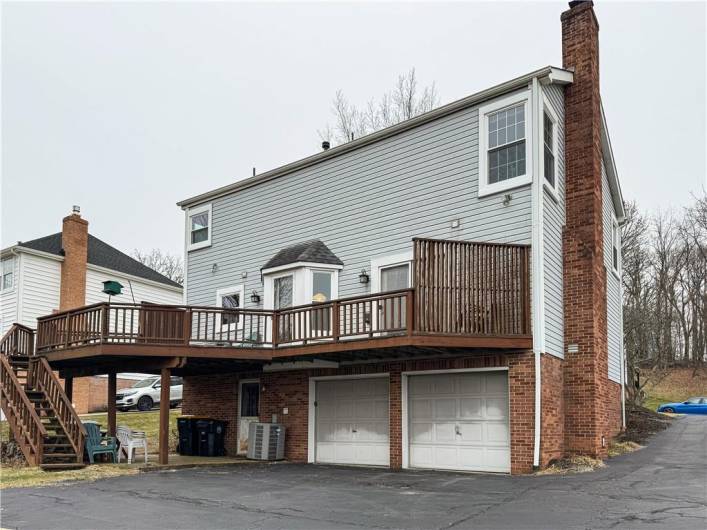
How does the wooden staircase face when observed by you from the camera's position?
facing the viewer and to the right of the viewer

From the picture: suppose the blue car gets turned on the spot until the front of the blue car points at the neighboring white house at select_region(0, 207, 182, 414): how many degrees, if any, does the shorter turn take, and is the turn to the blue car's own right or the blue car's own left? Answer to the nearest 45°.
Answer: approximately 45° to the blue car's own left

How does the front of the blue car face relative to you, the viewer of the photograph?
facing to the left of the viewer

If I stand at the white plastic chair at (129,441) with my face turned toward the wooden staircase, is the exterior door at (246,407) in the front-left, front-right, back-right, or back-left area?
back-right

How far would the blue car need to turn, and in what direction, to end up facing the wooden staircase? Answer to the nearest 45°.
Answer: approximately 45° to its left

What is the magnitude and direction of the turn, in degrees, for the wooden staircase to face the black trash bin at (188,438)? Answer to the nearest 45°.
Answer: approximately 90° to its left

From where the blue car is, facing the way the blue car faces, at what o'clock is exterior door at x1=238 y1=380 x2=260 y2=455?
The exterior door is roughly at 10 o'clock from the blue car.

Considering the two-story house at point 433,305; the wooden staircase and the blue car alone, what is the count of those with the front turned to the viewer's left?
1
